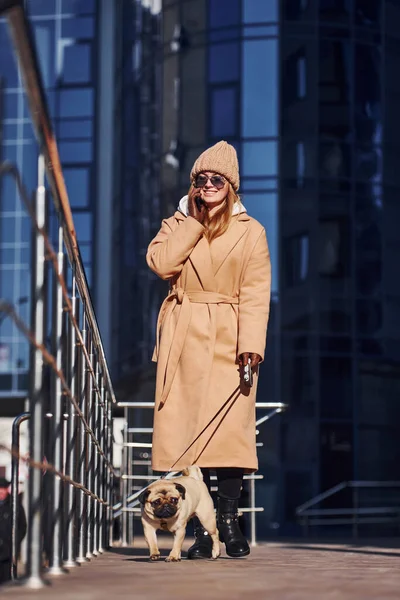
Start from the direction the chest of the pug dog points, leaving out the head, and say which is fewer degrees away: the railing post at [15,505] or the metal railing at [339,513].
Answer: the railing post

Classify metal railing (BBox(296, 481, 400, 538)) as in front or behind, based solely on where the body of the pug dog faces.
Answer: behind

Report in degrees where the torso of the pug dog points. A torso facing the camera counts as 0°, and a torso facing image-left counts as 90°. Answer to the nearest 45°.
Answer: approximately 45°

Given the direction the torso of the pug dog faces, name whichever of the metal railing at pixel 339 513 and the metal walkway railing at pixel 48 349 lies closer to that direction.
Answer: the metal walkway railing
